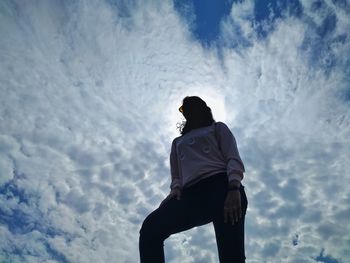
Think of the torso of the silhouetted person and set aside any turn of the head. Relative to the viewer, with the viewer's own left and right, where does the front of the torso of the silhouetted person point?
facing the viewer and to the left of the viewer

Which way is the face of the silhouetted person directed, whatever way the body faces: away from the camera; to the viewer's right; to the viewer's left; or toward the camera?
to the viewer's left
